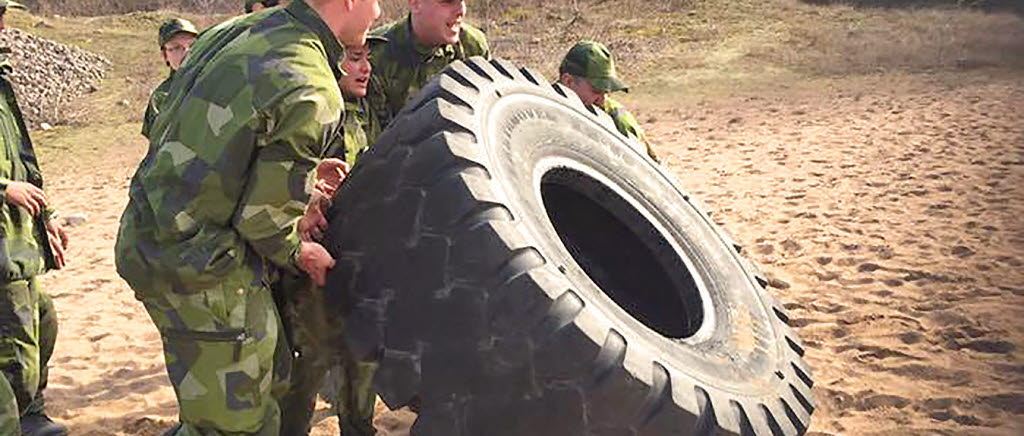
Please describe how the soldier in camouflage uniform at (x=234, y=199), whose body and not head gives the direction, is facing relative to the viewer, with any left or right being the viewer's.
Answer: facing to the right of the viewer

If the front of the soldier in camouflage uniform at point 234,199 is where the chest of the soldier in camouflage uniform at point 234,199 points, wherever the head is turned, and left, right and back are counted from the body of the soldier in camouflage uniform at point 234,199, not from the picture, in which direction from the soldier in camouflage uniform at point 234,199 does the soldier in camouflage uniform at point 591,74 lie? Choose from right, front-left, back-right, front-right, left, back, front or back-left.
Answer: front-left

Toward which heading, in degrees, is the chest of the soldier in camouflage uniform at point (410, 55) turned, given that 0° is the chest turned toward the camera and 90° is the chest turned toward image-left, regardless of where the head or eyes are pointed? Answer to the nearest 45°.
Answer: approximately 315°

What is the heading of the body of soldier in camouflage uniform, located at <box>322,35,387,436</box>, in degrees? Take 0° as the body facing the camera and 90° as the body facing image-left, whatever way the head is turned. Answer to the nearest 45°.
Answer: approximately 315°

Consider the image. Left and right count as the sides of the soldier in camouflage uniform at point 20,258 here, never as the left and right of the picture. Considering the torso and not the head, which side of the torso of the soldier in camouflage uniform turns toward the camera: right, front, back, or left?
right

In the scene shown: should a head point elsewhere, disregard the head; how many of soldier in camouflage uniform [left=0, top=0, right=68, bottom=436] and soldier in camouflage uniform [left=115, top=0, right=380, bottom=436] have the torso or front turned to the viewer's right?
2

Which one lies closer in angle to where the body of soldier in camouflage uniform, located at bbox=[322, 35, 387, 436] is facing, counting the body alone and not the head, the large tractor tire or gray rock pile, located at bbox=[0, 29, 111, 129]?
the large tractor tire

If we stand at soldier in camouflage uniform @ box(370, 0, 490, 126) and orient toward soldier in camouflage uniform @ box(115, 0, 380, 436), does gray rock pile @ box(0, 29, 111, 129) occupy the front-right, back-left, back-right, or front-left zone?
back-right

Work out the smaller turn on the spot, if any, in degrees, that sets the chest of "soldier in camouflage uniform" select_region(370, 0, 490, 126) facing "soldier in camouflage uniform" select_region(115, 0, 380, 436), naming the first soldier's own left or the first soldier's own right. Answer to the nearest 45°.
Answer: approximately 45° to the first soldier's own right

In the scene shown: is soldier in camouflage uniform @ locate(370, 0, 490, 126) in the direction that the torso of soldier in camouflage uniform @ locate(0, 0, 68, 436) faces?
yes

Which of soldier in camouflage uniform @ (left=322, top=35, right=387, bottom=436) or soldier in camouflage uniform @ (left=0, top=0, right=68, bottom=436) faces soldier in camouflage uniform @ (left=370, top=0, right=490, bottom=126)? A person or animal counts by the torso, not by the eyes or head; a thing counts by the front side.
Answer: soldier in camouflage uniform @ (left=0, top=0, right=68, bottom=436)
